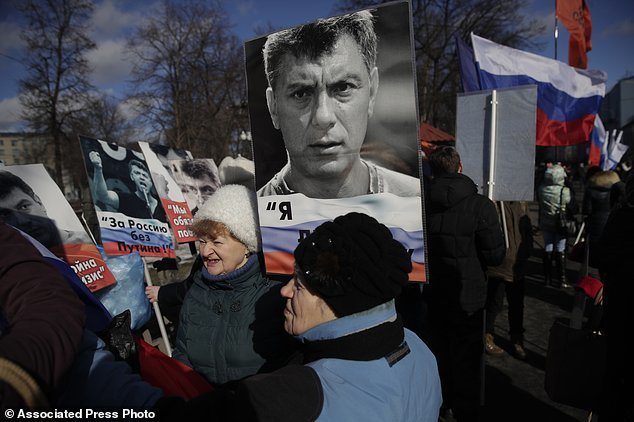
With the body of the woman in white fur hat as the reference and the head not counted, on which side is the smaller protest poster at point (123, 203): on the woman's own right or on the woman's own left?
on the woman's own right

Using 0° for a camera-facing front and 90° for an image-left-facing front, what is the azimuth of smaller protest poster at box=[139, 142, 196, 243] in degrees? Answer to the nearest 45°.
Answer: approximately 0°

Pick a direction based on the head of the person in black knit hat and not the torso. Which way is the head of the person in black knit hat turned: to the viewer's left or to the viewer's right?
to the viewer's left

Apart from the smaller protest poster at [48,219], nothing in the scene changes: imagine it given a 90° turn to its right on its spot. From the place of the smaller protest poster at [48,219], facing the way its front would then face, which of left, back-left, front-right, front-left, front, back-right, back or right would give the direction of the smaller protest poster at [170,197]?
back-right

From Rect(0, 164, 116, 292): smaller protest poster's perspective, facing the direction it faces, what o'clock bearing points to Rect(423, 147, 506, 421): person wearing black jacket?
The person wearing black jacket is roughly at 10 o'clock from the smaller protest poster.

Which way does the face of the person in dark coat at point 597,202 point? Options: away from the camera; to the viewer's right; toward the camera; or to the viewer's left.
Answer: away from the camera

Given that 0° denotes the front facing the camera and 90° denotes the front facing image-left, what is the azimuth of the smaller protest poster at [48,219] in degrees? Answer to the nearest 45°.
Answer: approximately 0°

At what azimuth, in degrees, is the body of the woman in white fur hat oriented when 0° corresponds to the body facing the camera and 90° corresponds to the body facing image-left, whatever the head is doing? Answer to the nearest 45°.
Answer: approximately 45°

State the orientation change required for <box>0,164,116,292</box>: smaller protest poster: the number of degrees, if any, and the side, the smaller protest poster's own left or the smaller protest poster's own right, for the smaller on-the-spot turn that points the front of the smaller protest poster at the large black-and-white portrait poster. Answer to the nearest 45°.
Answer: approximately 45° to the smaller protest poster's own left
